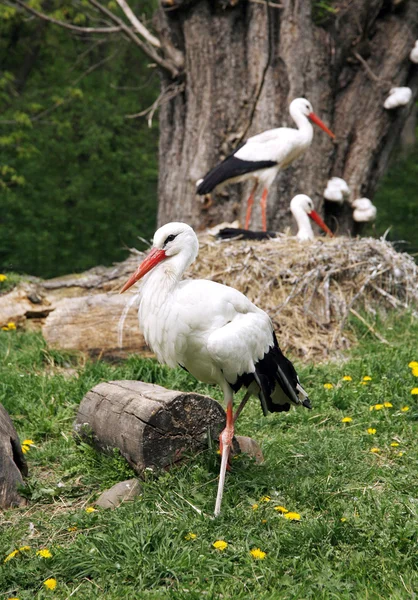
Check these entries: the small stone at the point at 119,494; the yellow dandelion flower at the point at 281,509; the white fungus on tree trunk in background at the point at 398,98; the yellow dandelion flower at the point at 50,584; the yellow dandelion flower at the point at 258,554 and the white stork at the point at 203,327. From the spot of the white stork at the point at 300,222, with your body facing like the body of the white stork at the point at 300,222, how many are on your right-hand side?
5

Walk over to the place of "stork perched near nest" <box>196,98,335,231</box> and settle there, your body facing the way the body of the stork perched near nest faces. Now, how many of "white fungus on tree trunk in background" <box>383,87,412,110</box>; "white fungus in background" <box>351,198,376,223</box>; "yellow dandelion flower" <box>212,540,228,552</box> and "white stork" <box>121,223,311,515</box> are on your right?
2

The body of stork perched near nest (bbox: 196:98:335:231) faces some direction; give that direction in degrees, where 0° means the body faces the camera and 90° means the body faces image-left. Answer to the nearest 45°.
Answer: approximately 270°

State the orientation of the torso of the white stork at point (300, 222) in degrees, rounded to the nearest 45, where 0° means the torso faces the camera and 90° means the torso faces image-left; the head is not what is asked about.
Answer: approximately 270°

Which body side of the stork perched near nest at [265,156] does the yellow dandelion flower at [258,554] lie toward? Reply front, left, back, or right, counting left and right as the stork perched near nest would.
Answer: right

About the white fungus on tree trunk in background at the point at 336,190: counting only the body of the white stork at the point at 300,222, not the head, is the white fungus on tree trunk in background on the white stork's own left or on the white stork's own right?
on the white stork's own left

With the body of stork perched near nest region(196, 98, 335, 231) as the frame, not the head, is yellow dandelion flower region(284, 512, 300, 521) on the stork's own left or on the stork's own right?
on the stork's own right

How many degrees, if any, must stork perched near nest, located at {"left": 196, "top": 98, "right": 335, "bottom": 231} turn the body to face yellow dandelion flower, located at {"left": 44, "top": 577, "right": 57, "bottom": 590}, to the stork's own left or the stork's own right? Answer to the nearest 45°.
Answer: approximately 90° to the stork's own right

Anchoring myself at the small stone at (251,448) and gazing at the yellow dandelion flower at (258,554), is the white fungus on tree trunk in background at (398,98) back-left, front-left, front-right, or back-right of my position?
back-left

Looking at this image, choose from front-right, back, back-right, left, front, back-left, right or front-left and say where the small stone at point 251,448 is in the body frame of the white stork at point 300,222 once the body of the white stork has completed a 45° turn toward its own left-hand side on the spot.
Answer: back-right

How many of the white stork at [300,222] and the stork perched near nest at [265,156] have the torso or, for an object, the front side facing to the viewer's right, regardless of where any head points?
2

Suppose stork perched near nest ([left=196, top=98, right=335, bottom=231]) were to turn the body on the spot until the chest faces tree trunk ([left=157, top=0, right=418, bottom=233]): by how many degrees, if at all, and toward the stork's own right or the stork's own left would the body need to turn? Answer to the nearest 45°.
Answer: approximately 90° to the stork's own left
